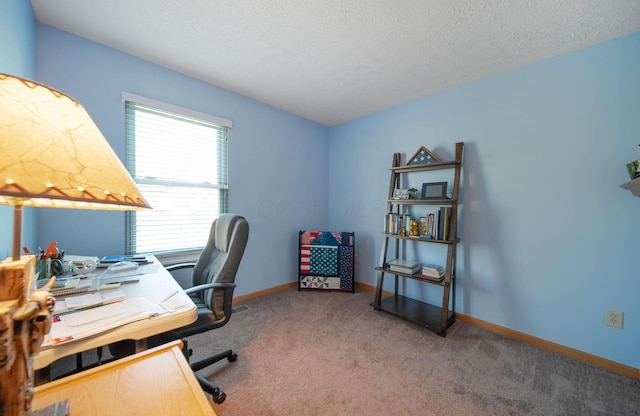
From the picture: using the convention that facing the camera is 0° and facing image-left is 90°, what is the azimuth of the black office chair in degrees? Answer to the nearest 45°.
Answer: approximately 45°

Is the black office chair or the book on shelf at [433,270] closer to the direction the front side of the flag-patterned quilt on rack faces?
the black office chair

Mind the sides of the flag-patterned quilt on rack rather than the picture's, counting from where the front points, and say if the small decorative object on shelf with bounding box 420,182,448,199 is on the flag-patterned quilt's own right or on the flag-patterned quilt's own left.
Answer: on the flag-patterned quilt's own left

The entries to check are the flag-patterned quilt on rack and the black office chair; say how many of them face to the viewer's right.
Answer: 0

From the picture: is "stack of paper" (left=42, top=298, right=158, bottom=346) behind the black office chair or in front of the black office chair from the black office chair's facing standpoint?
in front

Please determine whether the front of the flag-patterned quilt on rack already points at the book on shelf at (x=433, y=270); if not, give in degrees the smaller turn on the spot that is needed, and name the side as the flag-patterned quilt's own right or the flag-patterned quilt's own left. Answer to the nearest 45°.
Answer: approximately 45° to the flag-patterned quilt's own left

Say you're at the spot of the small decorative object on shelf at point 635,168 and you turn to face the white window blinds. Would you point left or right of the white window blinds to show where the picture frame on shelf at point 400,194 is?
right
